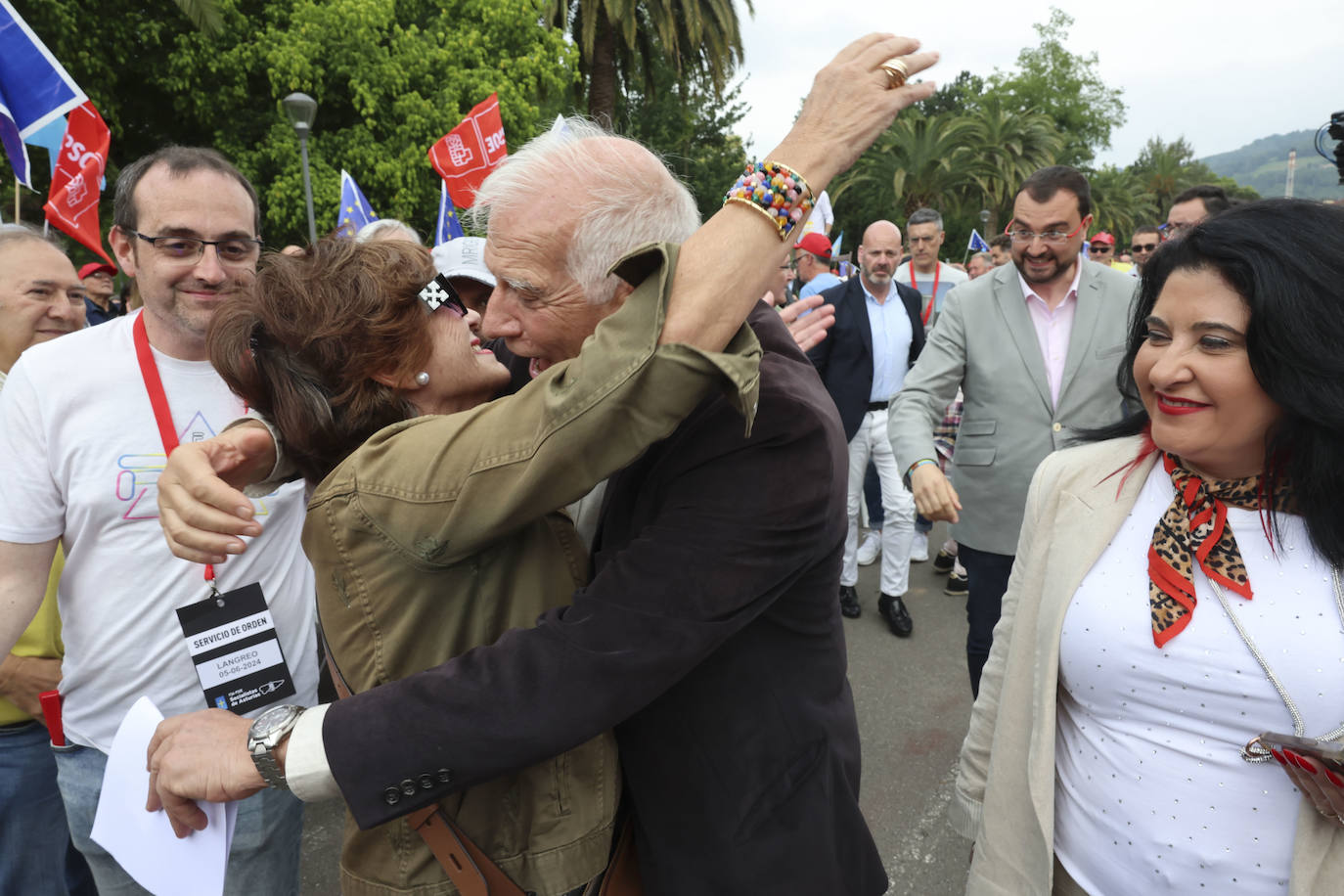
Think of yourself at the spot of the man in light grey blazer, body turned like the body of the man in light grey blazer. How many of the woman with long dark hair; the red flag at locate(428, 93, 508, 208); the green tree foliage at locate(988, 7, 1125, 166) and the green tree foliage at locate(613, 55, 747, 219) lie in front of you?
1

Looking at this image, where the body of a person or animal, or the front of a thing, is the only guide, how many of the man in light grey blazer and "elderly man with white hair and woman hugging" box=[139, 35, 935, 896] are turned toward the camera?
1

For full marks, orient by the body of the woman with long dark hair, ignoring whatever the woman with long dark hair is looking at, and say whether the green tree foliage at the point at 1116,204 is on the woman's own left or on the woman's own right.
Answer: on the woman's own right

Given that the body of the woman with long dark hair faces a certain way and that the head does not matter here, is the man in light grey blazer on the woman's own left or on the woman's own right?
on the woman's own right

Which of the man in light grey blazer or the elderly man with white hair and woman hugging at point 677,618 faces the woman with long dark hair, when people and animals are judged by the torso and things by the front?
the man in light grey blazer

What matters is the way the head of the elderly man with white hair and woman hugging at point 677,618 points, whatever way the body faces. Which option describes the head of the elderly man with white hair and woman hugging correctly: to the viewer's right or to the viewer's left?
to the viewer's left

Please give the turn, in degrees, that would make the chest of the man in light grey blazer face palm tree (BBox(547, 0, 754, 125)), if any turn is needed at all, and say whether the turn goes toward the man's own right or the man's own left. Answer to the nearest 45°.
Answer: approximately 135° to the man's own right

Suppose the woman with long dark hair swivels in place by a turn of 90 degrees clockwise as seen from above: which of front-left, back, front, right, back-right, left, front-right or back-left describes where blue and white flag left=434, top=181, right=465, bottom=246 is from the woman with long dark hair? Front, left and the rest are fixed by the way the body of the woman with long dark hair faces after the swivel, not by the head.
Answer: front

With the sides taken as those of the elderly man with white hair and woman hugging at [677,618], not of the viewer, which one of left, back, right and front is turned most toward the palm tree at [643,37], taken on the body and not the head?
right

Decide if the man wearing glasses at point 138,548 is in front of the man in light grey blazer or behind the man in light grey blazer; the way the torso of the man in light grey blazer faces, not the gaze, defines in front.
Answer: in front
